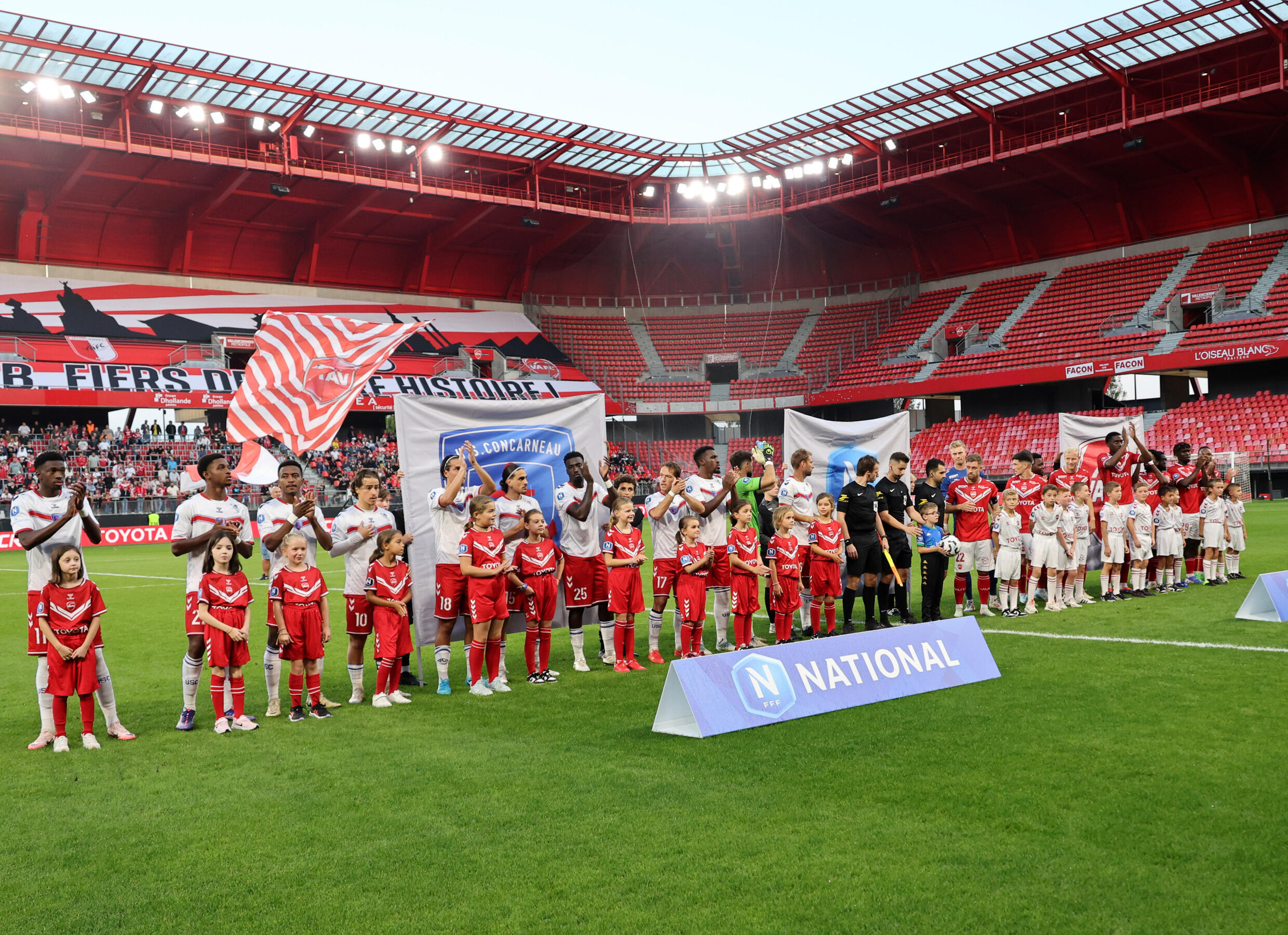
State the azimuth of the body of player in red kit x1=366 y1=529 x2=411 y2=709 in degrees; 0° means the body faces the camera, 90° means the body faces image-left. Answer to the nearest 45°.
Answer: approximately 315°

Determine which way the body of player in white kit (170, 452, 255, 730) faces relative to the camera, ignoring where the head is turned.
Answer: toward the camera

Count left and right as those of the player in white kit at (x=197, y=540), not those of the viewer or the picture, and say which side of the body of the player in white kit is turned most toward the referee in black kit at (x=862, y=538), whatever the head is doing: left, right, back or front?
left

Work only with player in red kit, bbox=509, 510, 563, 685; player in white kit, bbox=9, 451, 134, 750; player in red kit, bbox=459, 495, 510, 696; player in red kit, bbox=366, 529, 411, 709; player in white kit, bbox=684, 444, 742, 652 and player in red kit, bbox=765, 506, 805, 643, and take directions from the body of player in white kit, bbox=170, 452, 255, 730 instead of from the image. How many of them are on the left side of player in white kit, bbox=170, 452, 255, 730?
5

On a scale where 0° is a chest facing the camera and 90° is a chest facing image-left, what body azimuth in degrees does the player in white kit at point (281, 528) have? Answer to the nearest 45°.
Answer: approximately 0°

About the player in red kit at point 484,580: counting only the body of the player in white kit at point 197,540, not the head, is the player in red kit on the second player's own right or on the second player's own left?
on the second player's own left

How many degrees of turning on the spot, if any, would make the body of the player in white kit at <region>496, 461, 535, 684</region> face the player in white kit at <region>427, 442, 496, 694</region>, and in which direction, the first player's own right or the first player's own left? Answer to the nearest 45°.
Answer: approximately 90° to the first player's own right

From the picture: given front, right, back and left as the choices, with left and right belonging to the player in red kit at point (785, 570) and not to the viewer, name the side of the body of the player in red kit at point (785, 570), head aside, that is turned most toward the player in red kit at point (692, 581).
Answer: right

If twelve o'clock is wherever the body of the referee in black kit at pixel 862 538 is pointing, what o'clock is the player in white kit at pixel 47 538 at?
The player in white kit is roughly at 3 o'clock from the referee in black kit.

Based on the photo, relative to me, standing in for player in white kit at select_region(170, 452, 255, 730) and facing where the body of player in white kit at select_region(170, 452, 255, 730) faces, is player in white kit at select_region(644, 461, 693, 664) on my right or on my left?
on my left

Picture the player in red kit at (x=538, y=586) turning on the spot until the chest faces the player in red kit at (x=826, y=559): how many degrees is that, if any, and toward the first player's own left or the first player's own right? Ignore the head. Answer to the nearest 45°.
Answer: approximately 90° to the first player's own left

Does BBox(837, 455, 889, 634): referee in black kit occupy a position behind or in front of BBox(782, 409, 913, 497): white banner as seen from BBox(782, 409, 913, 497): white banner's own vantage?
in front
